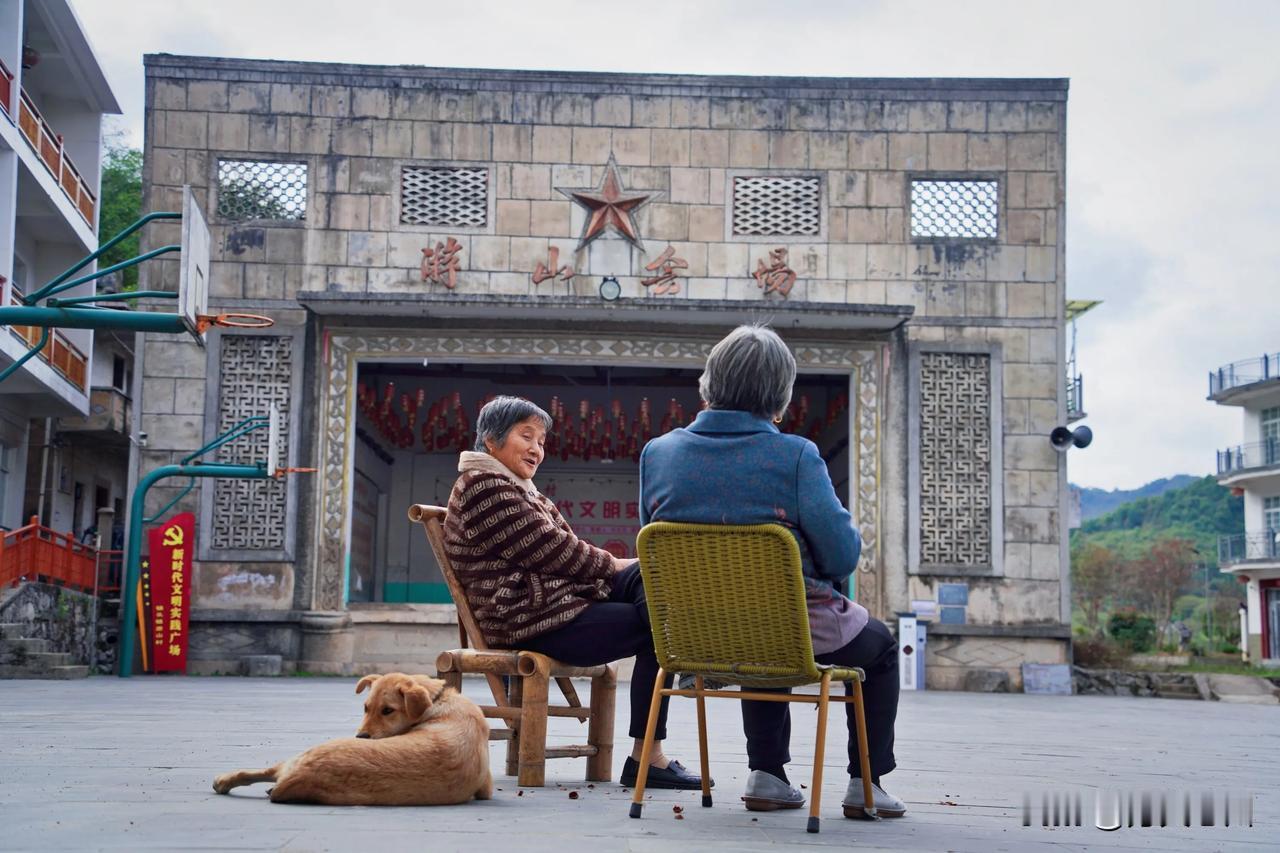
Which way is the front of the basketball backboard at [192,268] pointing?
to the viewer's right

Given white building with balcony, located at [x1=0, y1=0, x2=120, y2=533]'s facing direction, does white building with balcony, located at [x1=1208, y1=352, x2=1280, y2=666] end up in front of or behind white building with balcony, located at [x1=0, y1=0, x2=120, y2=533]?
in front

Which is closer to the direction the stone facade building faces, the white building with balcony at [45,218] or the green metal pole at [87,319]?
the green metal pole

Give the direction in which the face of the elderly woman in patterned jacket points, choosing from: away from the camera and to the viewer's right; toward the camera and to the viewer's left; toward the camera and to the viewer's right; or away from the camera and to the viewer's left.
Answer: toward the camera and to the viewer's right

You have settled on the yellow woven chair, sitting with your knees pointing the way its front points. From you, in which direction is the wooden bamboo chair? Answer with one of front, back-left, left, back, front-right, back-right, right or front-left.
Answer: left

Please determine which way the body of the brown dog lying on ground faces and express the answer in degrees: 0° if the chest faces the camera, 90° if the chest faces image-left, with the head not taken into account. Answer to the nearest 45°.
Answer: approximately 270°

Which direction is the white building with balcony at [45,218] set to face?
to the viewer's right

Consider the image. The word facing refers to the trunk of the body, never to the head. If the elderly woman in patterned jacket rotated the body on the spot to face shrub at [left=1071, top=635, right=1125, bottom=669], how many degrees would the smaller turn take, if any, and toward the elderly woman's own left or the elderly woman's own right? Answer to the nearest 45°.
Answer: approximately 45° to the elderly woman's own left

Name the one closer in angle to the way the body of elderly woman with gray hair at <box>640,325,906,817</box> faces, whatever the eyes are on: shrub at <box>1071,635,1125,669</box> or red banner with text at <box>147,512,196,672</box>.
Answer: the shrub

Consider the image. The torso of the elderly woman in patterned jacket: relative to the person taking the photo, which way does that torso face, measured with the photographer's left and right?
facing to the right of the viewer

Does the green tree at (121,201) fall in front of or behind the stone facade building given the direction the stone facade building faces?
behind
